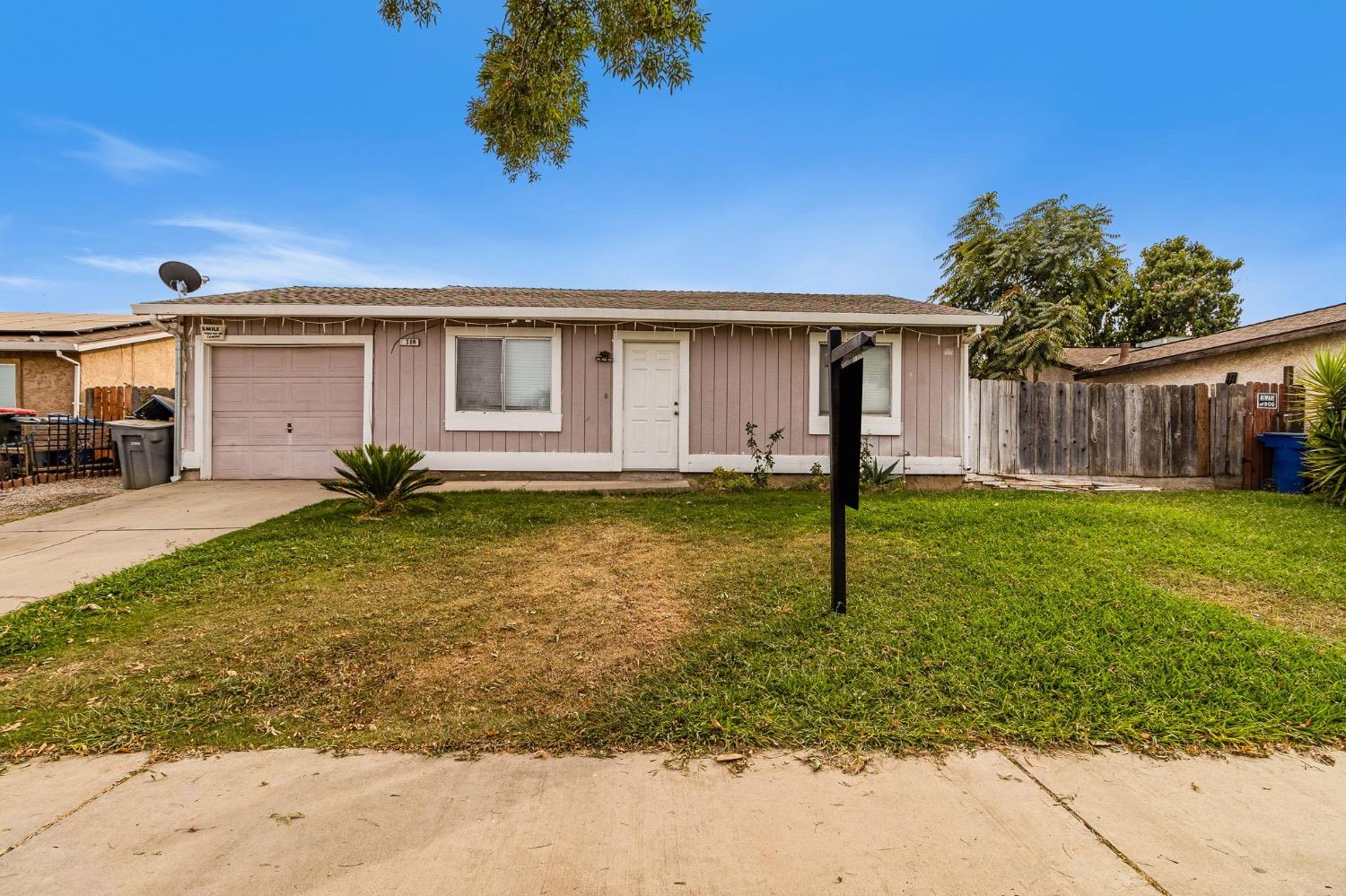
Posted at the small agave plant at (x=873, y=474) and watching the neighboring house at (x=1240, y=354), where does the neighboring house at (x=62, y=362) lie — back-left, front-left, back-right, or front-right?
back-left

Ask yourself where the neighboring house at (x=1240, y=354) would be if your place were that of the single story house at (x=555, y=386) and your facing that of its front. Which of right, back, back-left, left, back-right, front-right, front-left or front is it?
left

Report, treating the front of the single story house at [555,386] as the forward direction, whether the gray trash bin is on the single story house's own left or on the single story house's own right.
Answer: on the single story house's own right

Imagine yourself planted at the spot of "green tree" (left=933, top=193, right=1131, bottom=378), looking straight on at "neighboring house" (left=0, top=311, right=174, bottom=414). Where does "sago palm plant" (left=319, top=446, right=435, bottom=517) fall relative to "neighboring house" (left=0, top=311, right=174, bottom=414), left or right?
left

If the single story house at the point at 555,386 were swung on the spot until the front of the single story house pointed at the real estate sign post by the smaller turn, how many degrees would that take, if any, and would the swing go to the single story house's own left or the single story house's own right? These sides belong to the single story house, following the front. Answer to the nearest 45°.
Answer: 0° — it already faces it

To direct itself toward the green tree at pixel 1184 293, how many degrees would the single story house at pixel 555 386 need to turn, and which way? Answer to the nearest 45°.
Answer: approximately 135° to its left

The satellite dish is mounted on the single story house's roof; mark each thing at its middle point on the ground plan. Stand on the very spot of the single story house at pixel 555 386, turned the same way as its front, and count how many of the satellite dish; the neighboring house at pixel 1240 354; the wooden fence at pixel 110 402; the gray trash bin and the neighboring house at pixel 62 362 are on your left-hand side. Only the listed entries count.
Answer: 1

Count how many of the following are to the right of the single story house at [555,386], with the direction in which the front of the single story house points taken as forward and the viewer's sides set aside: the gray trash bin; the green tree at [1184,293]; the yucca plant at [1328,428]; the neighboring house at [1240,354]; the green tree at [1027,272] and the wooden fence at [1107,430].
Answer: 1

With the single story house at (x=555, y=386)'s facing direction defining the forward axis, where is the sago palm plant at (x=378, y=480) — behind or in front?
in front

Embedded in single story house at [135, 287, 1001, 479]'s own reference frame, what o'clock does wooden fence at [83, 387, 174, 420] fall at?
The wooden fence is roughly at 4 o'clock from the single story house.

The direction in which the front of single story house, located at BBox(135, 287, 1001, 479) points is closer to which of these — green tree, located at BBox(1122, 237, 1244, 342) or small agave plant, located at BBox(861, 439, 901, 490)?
the small agave plant

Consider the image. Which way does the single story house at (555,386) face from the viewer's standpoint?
toward the camera
